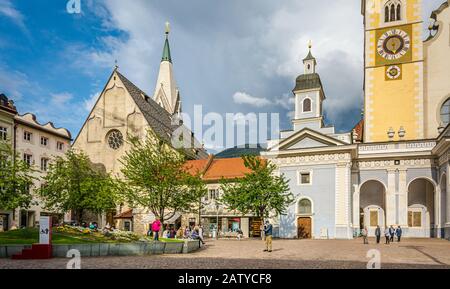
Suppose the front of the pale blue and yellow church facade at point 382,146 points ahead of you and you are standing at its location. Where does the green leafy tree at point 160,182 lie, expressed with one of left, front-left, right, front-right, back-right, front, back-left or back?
front-right

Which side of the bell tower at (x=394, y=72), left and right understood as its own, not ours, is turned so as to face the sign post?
front

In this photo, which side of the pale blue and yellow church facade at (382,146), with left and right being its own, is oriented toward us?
front

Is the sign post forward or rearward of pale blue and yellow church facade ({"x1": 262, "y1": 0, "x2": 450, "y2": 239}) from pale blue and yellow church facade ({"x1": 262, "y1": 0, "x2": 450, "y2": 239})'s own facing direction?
forward

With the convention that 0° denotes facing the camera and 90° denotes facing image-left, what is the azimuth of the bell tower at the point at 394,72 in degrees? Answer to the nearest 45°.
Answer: approximately 0°

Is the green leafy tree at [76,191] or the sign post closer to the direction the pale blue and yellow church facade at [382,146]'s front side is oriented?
the sign post

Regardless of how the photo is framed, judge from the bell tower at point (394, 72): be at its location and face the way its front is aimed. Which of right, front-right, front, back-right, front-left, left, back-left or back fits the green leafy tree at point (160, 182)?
front-right
